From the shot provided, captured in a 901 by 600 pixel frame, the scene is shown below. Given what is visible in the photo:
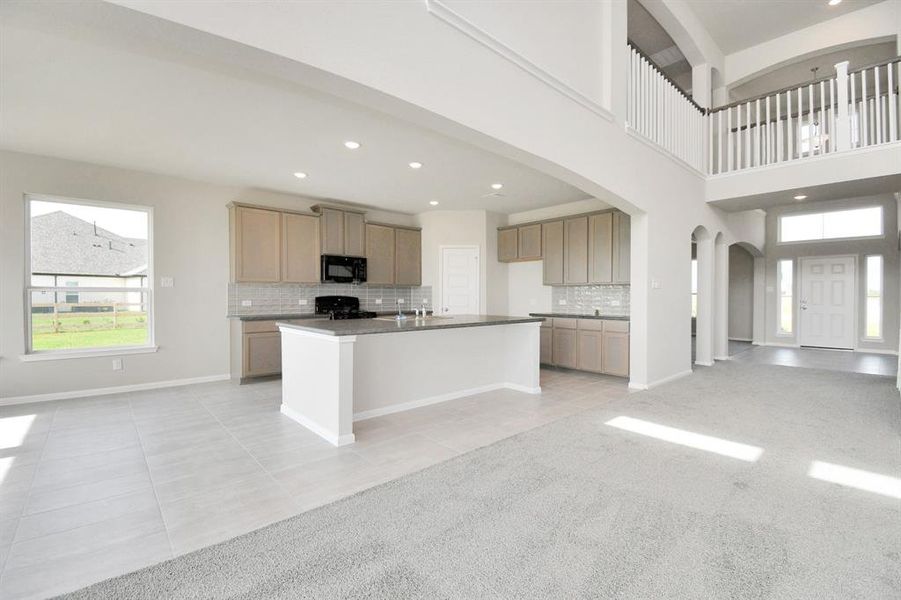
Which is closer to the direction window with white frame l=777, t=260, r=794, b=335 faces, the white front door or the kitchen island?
the kitchen island

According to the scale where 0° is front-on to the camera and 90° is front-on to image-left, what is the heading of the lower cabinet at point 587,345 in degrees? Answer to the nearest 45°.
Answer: approximately 45°

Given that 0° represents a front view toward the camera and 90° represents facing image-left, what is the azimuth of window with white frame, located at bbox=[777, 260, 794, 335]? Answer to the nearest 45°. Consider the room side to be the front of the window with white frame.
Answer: approximately 0°

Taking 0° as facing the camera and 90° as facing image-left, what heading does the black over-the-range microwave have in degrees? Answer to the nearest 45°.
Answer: approximately 315°
